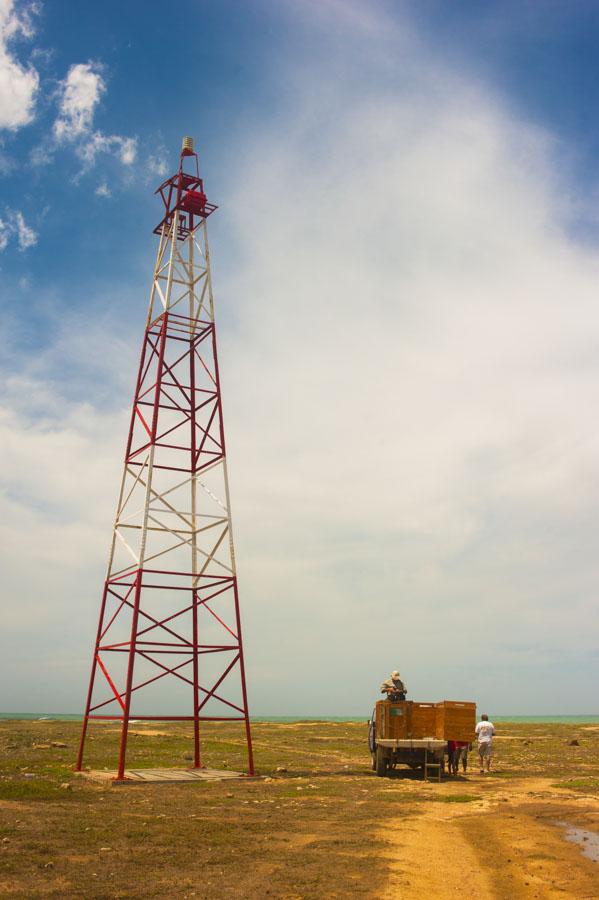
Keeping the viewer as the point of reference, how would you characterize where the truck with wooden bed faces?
facing away from the viewer
